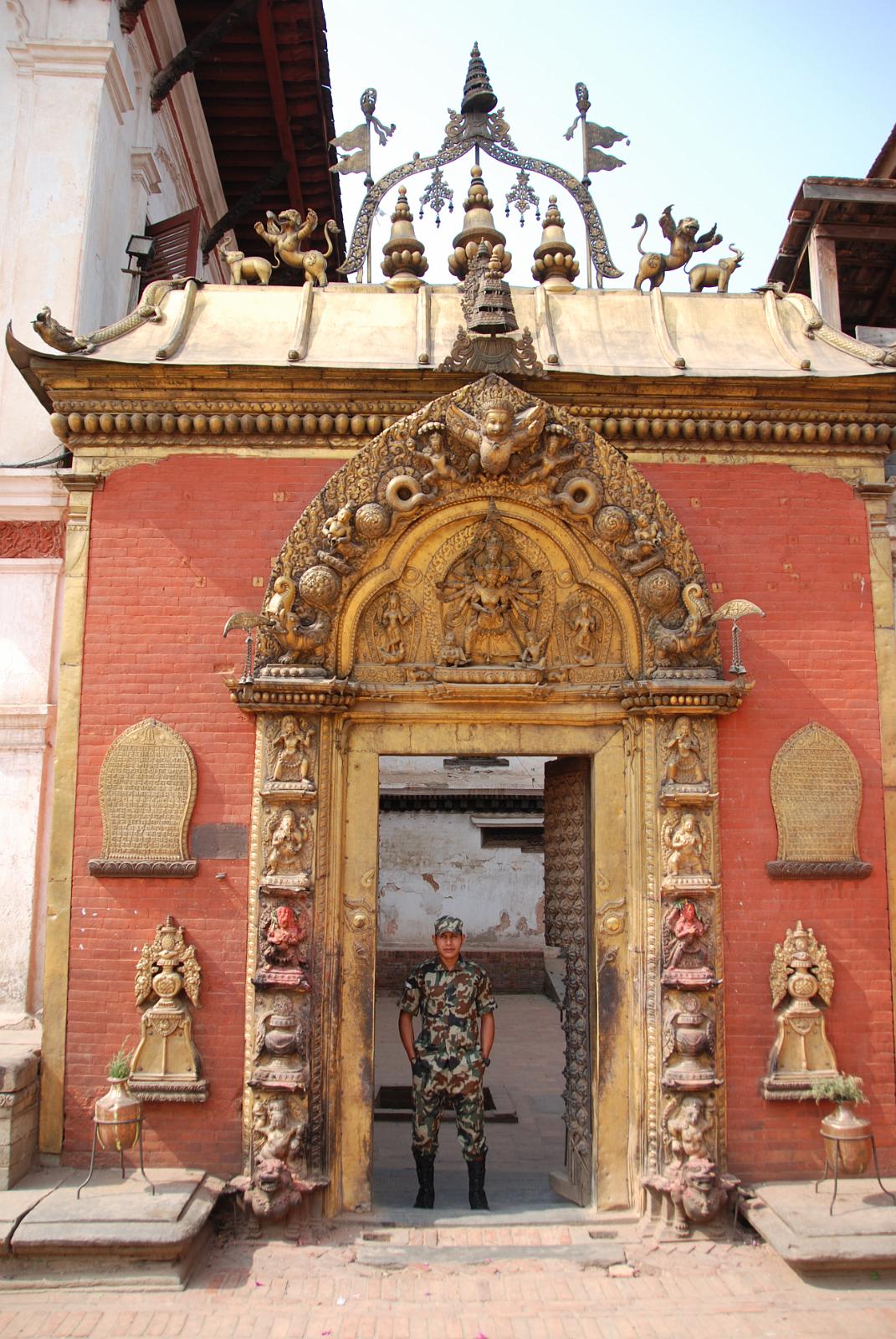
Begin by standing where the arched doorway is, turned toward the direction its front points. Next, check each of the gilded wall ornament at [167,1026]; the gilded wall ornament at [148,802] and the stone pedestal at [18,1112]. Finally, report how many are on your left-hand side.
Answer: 0

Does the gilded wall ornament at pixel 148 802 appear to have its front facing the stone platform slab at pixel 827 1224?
no

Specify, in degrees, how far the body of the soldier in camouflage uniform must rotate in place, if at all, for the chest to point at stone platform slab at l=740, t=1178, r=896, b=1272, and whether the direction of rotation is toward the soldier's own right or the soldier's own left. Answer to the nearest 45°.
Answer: approximately 45° to the soldier's own left

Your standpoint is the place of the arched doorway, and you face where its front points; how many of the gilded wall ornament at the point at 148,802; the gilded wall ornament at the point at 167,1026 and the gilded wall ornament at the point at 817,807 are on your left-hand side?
1

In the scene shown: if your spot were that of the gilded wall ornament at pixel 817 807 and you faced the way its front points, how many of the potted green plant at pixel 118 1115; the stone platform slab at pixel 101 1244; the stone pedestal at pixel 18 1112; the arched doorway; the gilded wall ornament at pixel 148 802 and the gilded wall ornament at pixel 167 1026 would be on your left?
0

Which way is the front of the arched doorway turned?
toward the camera

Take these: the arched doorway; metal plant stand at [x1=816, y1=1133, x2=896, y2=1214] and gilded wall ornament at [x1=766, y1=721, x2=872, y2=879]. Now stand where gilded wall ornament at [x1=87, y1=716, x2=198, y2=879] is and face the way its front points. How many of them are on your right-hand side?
0

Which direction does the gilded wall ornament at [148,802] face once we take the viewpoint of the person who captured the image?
facing the viewer

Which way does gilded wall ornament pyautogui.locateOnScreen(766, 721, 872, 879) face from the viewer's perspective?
toward the camera

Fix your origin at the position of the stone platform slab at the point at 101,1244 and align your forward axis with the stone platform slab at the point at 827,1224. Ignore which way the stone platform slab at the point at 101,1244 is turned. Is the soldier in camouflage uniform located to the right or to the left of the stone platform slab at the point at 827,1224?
left

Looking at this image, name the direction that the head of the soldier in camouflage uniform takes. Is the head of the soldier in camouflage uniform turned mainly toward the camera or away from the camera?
toward the camera

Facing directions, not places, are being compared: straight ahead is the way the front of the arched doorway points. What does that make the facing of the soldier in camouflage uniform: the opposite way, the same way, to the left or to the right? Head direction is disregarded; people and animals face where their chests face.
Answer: the same way

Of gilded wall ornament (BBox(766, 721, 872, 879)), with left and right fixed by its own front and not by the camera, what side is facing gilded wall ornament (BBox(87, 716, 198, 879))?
right

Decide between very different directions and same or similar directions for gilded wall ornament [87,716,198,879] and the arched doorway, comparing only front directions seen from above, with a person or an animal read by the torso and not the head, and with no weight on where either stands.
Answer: same or similar directions

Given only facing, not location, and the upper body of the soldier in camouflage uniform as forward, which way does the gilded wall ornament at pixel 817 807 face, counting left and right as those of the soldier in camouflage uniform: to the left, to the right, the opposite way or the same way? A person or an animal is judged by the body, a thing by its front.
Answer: the same way
